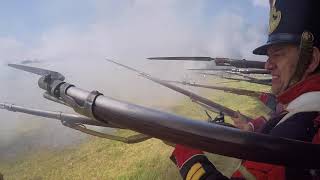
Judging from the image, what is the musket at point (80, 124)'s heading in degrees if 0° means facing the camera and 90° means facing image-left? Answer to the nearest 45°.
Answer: approximately 90°

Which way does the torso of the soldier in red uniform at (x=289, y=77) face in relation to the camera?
to the viewer's left

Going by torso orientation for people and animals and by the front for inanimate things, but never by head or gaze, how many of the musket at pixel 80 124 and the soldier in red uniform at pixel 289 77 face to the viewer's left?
2

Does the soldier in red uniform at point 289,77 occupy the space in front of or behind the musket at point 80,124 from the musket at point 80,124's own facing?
behind

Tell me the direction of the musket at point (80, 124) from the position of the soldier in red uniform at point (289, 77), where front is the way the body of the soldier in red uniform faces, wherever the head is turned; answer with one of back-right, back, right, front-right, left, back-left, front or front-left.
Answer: front
